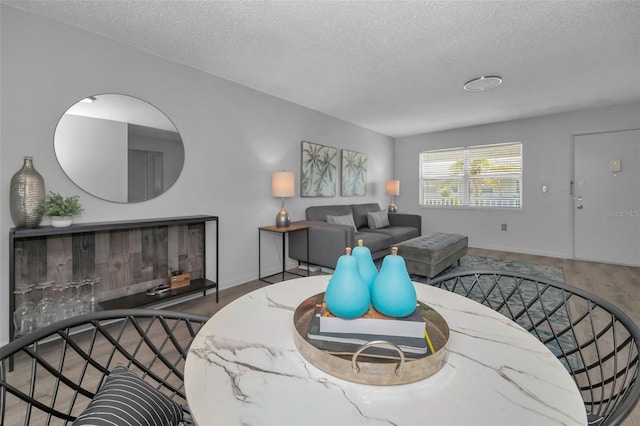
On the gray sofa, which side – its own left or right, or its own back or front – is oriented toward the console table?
right

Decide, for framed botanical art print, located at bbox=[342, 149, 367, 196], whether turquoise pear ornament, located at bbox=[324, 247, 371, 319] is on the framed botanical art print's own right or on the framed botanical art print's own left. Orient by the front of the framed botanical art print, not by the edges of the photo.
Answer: on the framed botanical art print's own right

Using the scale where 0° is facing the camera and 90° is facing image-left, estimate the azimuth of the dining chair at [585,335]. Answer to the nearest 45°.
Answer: approximately 45°

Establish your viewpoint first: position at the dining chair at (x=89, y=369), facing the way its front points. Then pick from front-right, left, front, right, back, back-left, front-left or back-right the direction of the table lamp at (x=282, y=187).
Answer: left

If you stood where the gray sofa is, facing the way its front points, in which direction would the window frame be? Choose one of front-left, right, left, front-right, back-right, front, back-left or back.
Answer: left

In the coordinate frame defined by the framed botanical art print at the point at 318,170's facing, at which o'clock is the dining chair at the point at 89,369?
The dining chair is roughly at 2 o'clock from the framed botanical art print.

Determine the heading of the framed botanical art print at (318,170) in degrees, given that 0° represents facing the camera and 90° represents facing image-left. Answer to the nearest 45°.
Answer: approximately 315°

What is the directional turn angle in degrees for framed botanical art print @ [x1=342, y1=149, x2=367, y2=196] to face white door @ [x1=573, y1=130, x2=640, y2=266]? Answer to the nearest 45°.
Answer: approximately 45° to its left

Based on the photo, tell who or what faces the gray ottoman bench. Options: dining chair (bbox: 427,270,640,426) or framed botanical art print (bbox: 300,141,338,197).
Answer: the framed botanical art print
